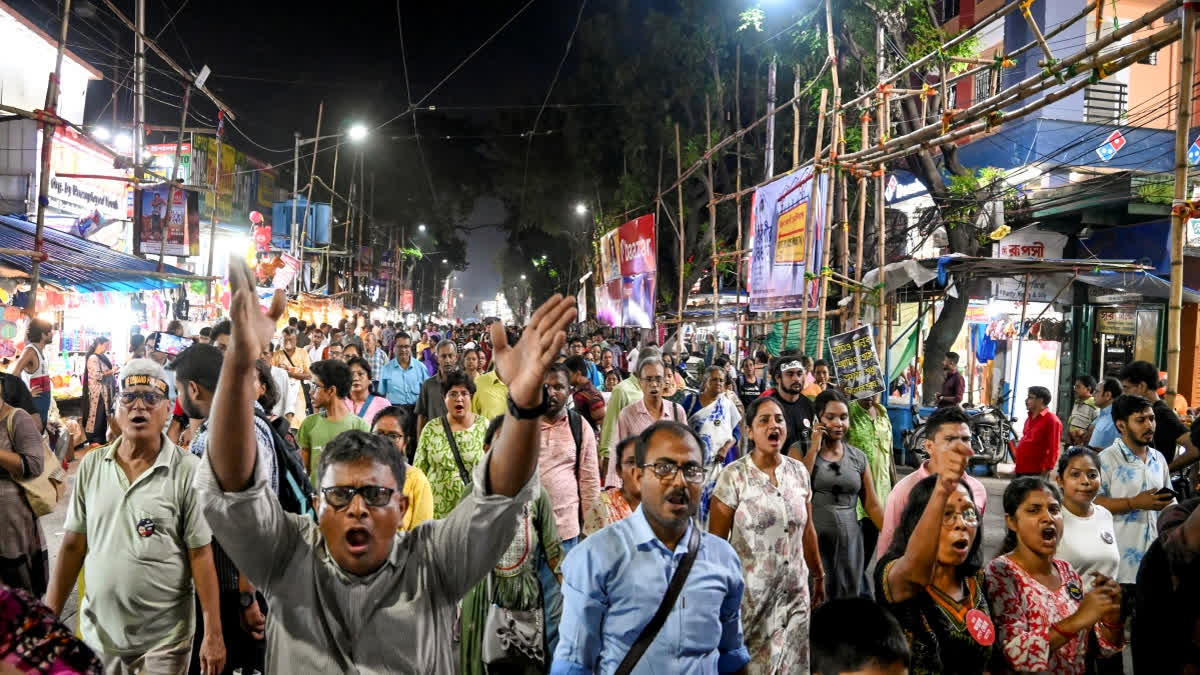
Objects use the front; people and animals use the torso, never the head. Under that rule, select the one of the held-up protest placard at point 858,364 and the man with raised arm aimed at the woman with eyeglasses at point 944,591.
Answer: the held-up protest placard

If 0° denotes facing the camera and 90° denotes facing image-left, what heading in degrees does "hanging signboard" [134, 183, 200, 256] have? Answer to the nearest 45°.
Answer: approximately 0°

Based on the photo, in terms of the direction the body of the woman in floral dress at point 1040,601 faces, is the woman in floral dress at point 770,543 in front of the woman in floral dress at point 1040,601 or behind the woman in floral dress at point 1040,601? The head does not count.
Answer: behind

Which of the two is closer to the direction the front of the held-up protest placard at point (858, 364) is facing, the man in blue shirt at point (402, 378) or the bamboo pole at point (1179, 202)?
the bamboo pole

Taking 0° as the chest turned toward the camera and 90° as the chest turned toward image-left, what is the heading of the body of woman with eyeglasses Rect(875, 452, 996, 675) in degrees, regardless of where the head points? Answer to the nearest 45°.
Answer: approximately 315°
